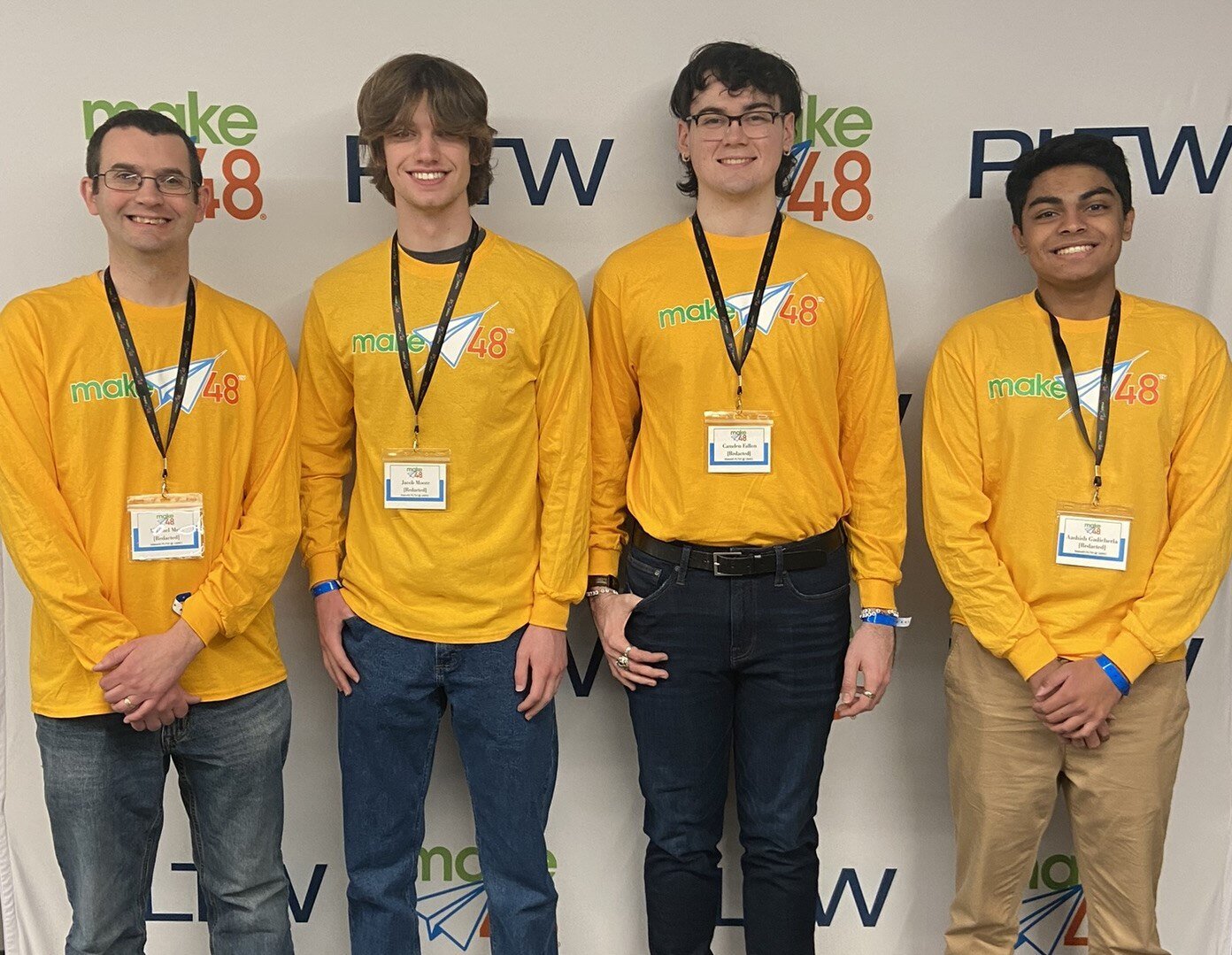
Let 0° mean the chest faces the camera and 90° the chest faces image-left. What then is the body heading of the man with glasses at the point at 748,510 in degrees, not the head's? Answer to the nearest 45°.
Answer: approximately 0°

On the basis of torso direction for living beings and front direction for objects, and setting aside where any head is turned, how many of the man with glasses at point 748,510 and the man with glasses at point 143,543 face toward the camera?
2

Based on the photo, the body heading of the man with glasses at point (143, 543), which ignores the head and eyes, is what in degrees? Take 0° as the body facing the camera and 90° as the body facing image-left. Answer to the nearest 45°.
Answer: approximately 0°

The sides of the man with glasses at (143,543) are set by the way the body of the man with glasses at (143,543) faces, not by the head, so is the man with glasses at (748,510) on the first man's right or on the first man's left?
on the first man's left

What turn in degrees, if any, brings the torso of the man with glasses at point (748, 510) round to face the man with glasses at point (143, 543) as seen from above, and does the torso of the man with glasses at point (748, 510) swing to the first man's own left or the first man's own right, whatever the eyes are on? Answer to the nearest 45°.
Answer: approximately 90° to the first man's own right
